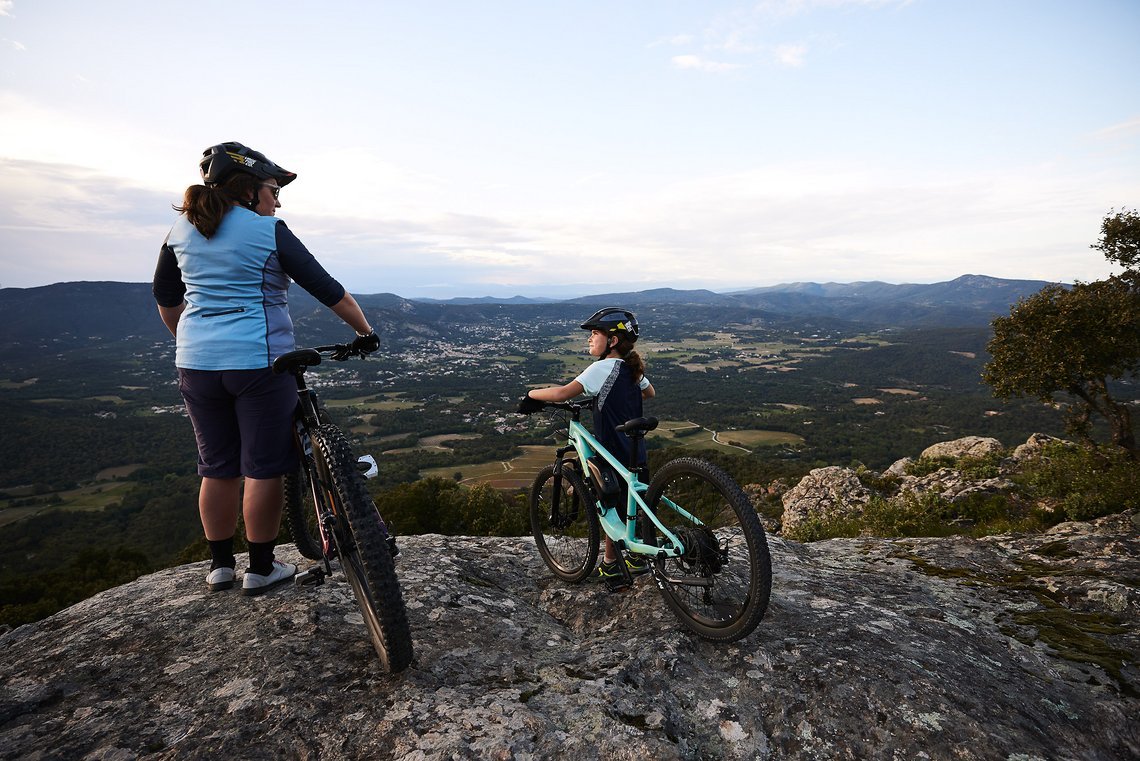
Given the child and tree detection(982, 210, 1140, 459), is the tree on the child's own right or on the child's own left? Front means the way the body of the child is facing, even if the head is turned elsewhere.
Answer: on the child's own right

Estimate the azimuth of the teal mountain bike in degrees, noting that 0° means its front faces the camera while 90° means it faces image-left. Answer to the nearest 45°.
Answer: approximately 135°

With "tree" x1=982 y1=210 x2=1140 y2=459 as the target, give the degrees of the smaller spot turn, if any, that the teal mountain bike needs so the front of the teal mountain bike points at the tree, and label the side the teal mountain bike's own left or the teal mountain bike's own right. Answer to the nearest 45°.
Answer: approximately 90° to the teal mountain bike's own right

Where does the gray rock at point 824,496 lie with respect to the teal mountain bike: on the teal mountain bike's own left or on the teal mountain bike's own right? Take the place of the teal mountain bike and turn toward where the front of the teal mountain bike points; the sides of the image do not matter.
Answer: on the teal mountain bike's own right

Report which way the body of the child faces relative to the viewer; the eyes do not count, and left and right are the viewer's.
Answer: facing away from the viewer and to the left of the viewer

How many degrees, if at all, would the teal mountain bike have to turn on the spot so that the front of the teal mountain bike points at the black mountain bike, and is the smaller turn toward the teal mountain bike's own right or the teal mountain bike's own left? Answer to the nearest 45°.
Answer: approximately 90° to the teal mountain bike's own left

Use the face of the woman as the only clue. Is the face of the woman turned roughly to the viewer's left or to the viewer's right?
to the viewer's right
